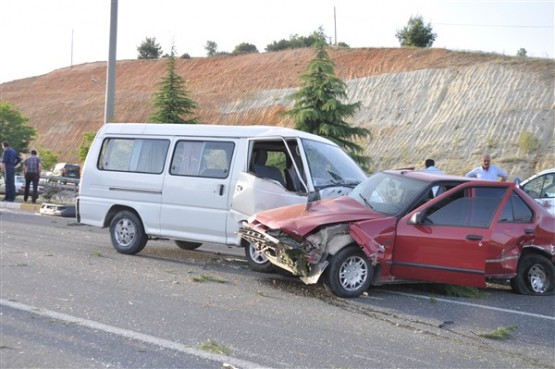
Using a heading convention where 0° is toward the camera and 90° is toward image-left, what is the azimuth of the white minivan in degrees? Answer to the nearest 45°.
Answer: approximately 315°

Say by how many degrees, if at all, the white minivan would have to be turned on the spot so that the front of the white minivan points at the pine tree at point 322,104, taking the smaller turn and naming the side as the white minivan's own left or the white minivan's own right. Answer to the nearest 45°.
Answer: approximately 135° to the white minivan's own left

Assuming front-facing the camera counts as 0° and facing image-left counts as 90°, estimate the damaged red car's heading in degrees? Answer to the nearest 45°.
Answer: approximately 45°

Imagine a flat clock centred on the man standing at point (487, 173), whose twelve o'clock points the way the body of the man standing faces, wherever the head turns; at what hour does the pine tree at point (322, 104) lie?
The pine tree is roughly at 5 o'clock from the man standing.

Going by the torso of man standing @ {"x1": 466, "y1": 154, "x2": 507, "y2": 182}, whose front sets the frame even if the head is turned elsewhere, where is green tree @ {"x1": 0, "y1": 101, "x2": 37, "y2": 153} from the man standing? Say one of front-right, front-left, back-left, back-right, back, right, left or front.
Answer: back-right

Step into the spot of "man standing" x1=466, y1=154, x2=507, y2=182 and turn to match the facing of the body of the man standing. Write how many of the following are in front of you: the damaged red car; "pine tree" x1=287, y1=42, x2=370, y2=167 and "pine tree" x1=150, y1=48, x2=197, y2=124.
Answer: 1

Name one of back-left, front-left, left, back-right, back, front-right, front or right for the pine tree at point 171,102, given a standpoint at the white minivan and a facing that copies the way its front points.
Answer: back-left

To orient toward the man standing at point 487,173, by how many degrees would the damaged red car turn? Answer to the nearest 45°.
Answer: approximately 135° to its right

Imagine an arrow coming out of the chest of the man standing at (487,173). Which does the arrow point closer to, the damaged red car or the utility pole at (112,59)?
the damaged red car

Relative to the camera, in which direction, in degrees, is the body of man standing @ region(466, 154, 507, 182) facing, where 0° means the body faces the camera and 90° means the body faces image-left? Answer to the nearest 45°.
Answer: approximately 0°

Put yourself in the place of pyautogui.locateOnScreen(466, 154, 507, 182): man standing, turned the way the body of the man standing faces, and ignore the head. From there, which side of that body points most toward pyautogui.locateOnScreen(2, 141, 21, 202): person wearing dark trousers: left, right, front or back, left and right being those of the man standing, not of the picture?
right

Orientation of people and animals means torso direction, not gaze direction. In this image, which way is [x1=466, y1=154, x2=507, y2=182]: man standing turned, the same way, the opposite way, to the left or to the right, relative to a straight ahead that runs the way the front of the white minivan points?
to the right
